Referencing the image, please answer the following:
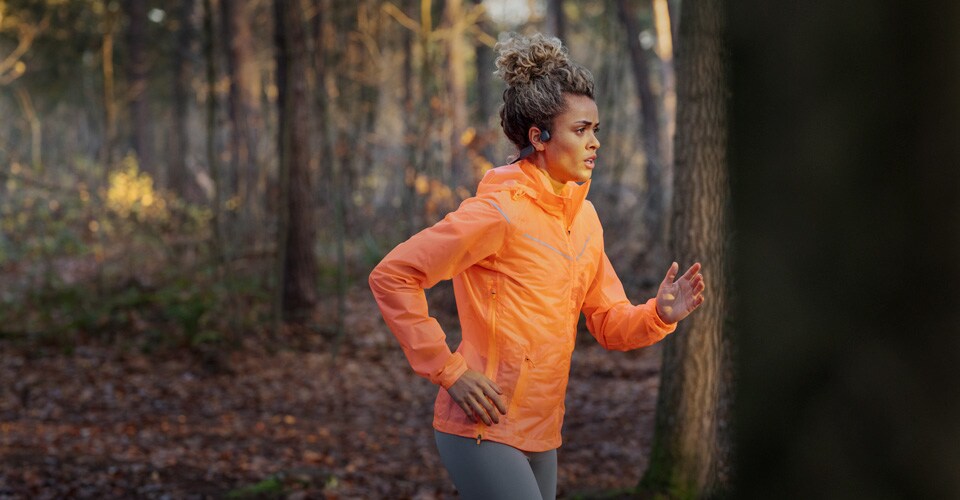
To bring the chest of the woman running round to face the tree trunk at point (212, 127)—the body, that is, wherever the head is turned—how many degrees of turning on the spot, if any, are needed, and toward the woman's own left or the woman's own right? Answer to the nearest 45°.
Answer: approximately 180°

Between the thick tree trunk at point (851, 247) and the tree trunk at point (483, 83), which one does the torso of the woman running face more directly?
the thick tree trunk

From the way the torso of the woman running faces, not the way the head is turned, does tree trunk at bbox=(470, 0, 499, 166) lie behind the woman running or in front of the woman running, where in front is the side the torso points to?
behind

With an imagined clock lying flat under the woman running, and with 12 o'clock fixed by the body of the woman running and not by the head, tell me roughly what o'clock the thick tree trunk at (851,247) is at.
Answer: The thick tree trunk is roughly at 1 o'clock from the woman running.

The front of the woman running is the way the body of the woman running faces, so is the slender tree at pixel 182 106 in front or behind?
behind

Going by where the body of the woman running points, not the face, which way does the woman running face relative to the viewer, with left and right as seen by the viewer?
facing the viewer and to the right of the viewer

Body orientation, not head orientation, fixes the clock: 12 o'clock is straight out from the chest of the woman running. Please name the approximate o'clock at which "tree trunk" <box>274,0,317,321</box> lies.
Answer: The tree trunk is roughly at 7 o'clock from the woman running.

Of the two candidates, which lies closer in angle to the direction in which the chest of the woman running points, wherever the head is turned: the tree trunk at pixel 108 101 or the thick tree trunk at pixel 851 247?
the thick tree trunk

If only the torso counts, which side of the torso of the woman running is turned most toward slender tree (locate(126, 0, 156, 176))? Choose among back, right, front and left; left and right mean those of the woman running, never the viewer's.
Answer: back

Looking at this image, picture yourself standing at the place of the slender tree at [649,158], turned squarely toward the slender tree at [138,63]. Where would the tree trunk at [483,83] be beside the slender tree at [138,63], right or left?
right
